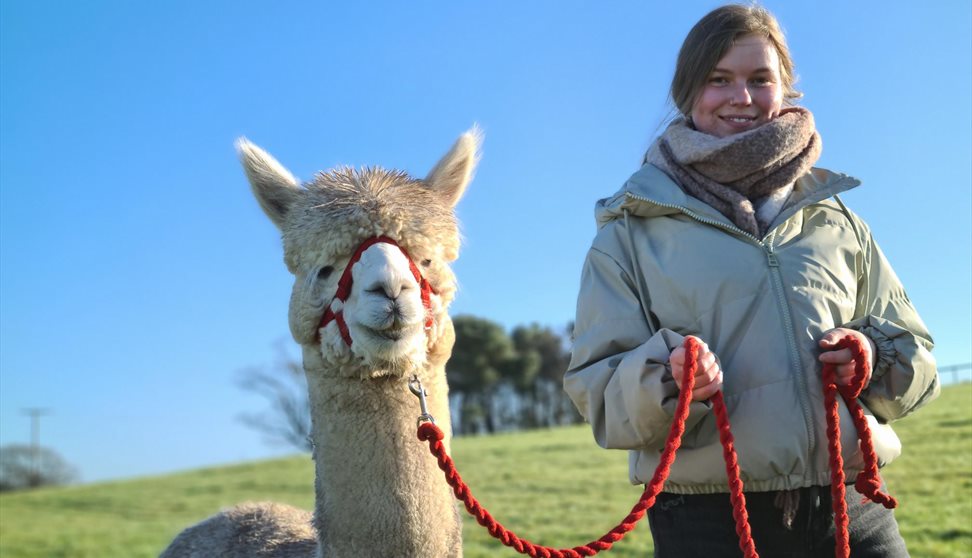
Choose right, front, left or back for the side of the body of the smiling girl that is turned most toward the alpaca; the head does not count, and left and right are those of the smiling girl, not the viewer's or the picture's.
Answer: right

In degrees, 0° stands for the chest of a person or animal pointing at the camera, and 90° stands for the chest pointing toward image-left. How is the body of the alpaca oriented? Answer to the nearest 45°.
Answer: approximately 315°

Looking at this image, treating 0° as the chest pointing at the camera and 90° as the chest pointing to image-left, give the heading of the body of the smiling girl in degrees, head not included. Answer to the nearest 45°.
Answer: approximately 0°
